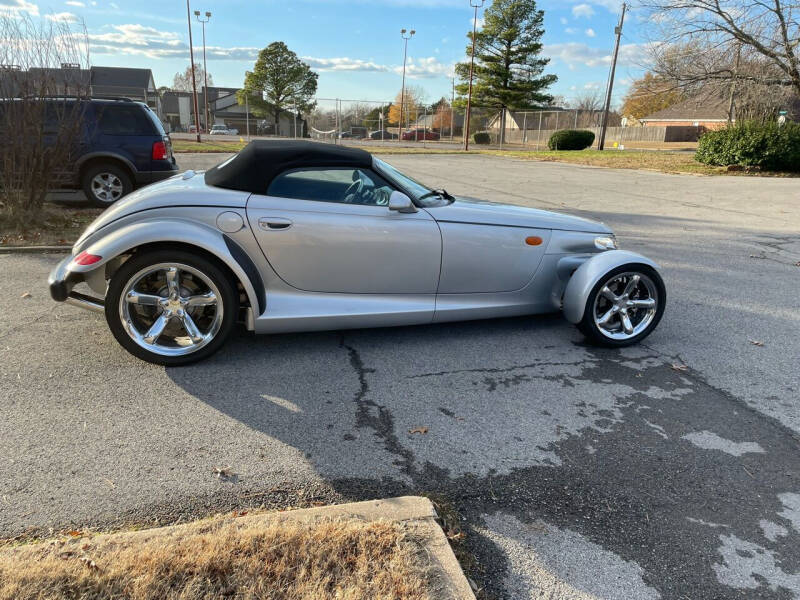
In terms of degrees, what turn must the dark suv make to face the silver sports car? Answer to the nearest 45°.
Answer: approximately 90° to its left

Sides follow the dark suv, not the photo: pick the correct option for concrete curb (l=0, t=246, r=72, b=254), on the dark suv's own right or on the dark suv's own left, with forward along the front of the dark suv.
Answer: on the dark suv's own left

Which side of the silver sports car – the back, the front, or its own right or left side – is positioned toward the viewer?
right

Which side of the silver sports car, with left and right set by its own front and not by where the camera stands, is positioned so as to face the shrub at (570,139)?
left

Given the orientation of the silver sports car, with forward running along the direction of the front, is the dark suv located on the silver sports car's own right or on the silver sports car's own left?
on the silver sports car's own left

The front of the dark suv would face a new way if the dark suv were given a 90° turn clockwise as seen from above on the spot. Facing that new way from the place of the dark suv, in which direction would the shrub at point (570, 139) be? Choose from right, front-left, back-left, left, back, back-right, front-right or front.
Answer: front-right

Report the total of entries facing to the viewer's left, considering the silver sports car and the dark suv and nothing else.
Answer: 1

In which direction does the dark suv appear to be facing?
to the viewer's left

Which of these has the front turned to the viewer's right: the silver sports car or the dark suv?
the silver sports car

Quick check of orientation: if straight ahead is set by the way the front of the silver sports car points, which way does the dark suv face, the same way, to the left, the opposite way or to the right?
the opposite way

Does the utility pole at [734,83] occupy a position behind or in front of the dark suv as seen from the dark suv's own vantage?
behind
